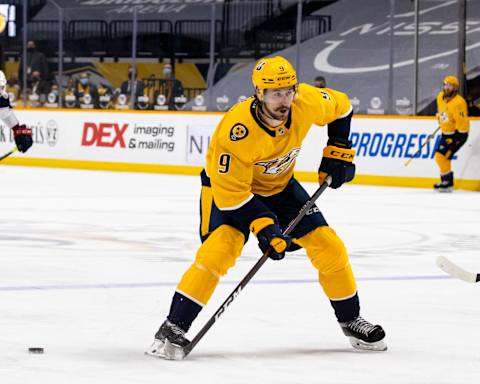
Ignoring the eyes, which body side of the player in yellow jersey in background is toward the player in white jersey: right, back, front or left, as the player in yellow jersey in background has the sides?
front

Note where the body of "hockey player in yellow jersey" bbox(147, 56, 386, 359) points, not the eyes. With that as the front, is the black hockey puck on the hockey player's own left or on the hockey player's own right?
on the hockey player's own right

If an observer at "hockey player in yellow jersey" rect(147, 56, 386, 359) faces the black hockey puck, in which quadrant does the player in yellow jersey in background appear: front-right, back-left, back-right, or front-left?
back-right

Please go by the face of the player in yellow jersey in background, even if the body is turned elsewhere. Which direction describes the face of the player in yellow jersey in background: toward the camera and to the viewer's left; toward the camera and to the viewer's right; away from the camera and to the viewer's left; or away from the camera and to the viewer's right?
toward the camera and to the viewer's left

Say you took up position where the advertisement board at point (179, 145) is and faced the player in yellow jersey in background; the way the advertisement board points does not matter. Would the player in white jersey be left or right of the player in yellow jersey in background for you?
right

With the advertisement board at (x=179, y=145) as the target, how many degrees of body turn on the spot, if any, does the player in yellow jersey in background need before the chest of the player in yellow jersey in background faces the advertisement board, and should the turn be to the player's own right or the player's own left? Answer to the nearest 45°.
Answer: approximately 90° to the player's own right

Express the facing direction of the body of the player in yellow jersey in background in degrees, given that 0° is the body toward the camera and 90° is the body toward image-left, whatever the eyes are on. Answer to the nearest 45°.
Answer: approximately 45°

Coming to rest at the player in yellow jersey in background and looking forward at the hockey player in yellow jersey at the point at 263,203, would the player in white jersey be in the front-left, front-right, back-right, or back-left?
front-right

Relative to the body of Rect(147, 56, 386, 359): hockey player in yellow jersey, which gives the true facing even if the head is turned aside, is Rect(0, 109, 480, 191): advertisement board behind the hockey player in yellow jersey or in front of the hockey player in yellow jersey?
behind

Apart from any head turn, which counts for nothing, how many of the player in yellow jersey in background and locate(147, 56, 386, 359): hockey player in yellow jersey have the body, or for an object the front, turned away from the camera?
0

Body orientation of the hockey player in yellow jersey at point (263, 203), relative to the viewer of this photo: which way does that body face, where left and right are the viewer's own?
facing the viewer and to the right of the viewer
